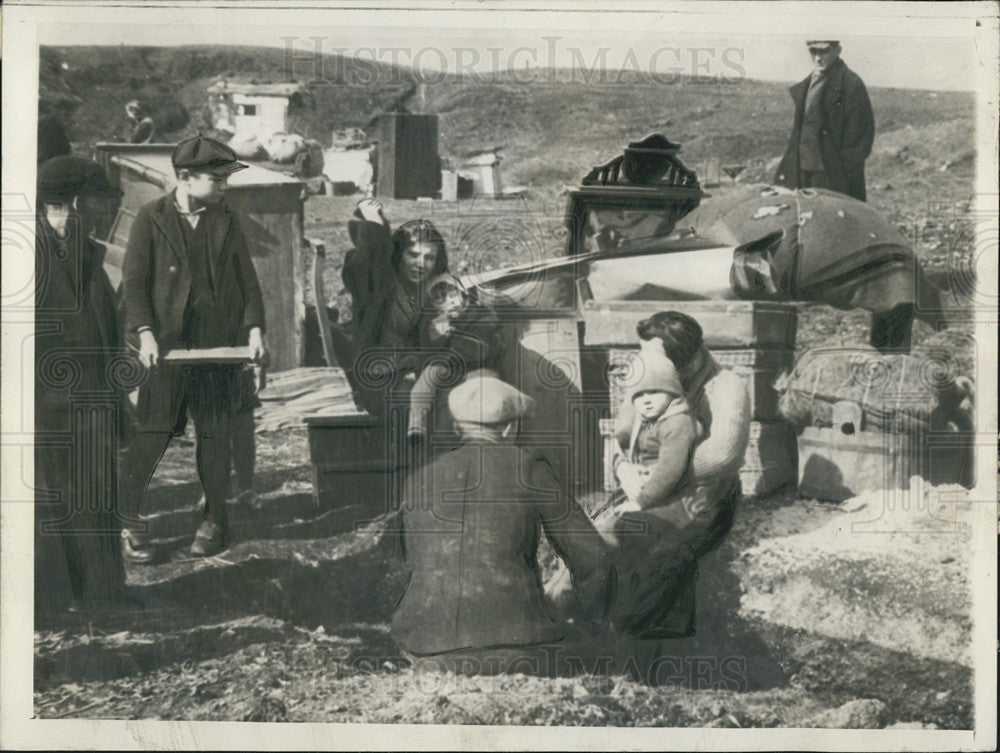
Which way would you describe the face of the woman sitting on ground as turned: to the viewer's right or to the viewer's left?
to the viewer's left

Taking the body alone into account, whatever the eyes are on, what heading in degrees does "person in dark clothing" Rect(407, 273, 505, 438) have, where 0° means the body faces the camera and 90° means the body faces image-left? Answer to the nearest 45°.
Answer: approximately 45°

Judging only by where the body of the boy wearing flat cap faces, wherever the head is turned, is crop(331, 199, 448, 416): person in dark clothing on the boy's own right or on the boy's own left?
on the boy's own left

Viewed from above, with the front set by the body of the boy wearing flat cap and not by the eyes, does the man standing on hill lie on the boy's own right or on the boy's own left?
on the boy's own left

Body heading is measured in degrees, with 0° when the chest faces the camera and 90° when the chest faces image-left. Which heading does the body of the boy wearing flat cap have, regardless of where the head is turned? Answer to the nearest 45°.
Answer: approximately 0°
